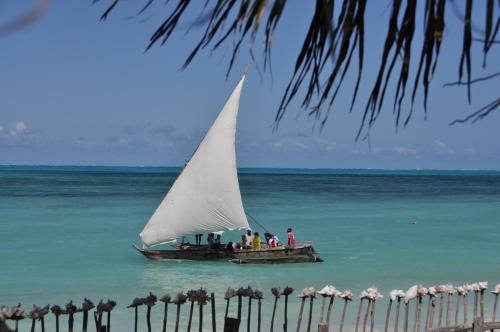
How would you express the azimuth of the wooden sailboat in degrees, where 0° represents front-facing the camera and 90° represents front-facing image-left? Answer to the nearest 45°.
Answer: approximately 90°

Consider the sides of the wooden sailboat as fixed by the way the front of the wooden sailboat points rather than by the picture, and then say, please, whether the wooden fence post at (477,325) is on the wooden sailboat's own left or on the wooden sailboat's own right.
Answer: on the wooden sailboat's own left
